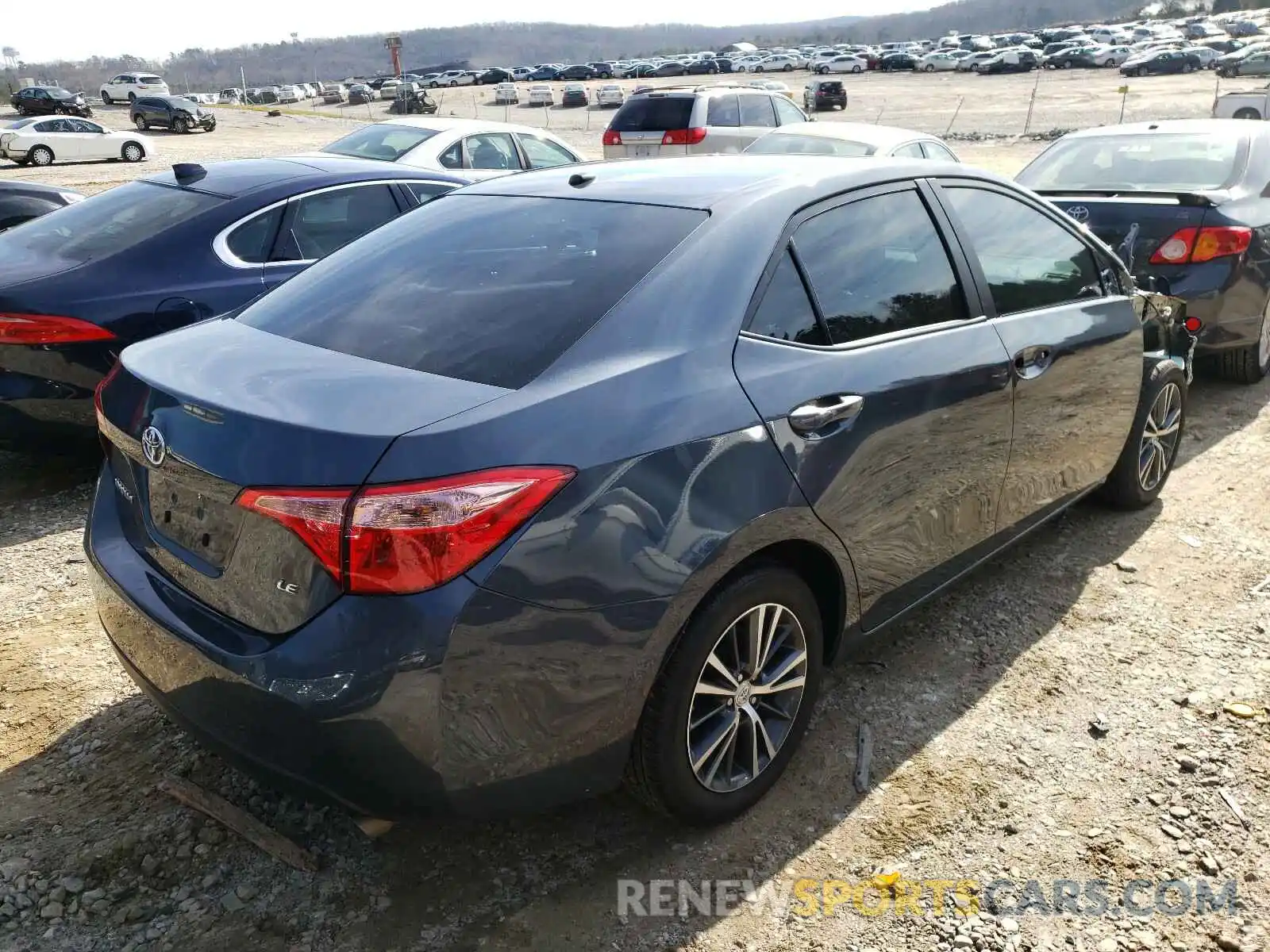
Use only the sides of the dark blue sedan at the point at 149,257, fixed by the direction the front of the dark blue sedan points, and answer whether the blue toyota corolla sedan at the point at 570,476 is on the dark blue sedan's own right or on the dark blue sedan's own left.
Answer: on the dark blue sedan's own right

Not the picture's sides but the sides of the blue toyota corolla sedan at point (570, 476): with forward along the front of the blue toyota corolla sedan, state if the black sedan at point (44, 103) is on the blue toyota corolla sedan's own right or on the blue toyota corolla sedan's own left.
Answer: on the blue toyota corolla sedan's own left

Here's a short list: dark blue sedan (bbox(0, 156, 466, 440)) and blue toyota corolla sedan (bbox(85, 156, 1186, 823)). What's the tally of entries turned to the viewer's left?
0

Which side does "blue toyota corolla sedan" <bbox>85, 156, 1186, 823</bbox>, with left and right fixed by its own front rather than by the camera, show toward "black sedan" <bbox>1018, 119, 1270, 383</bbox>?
front

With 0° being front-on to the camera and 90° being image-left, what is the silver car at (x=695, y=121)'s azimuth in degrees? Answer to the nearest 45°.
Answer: approximately 225°

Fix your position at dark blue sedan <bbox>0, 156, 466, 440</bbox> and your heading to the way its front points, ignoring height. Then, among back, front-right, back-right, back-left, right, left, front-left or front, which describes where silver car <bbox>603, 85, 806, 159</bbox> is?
front

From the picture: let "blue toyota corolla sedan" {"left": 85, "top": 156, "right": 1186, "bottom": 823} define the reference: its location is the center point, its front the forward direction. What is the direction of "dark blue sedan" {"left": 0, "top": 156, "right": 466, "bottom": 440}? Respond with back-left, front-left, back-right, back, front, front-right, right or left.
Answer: left

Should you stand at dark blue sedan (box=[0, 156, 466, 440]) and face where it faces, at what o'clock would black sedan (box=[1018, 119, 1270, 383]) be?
The black sedan is roughly at 2 o'clock from the dark blue sedan.

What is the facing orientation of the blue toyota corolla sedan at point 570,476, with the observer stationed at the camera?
facing away from the viewer and to the right of the viewer

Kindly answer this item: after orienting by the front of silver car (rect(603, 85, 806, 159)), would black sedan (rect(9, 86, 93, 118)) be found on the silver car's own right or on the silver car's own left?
on the silver car's own left

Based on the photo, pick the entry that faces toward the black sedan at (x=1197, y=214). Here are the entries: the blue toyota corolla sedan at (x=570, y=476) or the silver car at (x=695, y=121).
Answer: the blue toyota corolla sedan

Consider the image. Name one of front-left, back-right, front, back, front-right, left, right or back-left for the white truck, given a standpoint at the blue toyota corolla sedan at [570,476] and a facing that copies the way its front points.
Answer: front
